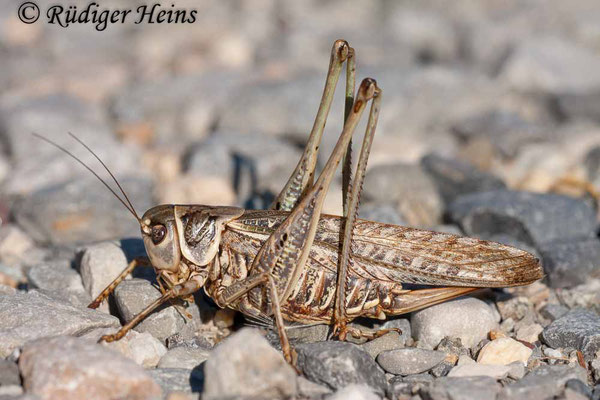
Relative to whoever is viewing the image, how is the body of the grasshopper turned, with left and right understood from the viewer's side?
facing to the left of the viewer

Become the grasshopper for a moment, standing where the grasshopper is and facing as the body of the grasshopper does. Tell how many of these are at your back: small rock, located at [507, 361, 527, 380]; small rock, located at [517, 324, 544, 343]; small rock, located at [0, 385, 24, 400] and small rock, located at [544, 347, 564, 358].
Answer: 3

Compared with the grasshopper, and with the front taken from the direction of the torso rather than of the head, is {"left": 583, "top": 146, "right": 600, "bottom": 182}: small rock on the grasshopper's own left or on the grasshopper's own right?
on the grasshopper's own right

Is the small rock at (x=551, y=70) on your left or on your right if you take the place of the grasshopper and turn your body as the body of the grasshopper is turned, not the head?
on your right

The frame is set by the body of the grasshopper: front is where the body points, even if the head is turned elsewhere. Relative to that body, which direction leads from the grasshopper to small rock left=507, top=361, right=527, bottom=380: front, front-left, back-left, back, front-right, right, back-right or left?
back

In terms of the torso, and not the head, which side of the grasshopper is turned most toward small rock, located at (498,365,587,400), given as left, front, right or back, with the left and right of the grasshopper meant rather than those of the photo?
back

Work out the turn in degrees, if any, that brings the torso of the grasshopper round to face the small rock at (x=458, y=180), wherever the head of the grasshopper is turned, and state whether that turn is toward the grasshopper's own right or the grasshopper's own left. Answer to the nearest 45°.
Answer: approximately 135° to the grasshopper's own right

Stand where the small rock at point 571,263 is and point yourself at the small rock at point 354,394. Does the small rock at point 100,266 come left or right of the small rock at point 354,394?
right

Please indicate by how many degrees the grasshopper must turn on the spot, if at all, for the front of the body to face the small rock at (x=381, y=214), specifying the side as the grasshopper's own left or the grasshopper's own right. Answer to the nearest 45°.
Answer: approximately 90° to the grasshopper's own right

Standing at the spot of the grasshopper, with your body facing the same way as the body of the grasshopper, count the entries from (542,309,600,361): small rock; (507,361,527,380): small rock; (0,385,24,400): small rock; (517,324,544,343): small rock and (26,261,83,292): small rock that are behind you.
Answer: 3

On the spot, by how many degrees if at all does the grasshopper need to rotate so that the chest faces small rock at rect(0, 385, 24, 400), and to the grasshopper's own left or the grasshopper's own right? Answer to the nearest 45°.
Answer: approximately 45° to the grasshopper's own left

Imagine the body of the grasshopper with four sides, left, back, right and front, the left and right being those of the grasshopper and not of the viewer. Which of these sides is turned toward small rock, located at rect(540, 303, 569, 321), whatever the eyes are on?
back

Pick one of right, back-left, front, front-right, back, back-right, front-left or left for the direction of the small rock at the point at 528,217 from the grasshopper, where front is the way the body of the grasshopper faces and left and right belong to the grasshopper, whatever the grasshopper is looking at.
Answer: back-right

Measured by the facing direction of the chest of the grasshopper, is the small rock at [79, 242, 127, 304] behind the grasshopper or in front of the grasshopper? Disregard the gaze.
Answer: in front

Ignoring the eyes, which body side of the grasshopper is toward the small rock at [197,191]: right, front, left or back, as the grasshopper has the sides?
right

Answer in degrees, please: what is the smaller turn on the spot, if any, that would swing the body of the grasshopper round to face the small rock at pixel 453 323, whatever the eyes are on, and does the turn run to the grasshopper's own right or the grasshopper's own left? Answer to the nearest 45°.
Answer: approximately 180°

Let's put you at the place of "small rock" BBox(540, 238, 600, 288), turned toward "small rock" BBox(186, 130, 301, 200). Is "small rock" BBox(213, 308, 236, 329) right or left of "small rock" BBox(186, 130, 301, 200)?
left

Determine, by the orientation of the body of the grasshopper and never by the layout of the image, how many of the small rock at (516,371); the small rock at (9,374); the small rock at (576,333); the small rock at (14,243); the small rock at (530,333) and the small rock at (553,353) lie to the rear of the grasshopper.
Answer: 4
